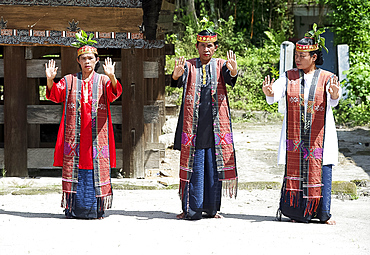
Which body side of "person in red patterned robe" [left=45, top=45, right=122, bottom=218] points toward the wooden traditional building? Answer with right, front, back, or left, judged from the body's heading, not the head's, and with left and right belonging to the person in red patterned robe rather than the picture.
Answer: back

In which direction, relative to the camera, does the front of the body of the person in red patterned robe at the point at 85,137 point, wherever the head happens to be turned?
toward the camera

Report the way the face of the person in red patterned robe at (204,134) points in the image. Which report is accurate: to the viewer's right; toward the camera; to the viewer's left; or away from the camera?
toward the camera

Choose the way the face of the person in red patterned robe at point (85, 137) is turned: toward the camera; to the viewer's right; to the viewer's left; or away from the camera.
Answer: toward the camera

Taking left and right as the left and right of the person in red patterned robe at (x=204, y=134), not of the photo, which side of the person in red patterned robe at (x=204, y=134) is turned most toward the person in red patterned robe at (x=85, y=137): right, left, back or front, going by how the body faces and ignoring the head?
right

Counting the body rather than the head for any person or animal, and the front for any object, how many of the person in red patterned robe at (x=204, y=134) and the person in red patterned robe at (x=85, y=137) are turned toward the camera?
2

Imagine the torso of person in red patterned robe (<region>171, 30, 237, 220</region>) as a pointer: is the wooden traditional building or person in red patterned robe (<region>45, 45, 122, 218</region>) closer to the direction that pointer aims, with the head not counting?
the person in red patterned robe

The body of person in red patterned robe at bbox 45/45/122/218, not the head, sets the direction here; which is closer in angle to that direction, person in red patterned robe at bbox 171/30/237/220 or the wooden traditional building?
the person in red patterned robe

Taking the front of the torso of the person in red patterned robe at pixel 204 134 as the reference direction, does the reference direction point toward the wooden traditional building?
no

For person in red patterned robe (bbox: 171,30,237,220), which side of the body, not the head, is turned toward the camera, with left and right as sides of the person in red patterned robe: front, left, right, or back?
front

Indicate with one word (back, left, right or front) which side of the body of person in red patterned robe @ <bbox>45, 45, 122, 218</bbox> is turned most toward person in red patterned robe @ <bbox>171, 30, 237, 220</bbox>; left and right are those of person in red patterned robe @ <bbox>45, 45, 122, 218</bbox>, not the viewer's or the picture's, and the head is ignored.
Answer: left

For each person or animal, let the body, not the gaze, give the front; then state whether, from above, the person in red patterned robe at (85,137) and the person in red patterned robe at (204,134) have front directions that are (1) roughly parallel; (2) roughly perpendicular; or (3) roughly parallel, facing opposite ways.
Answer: roughly parallel
